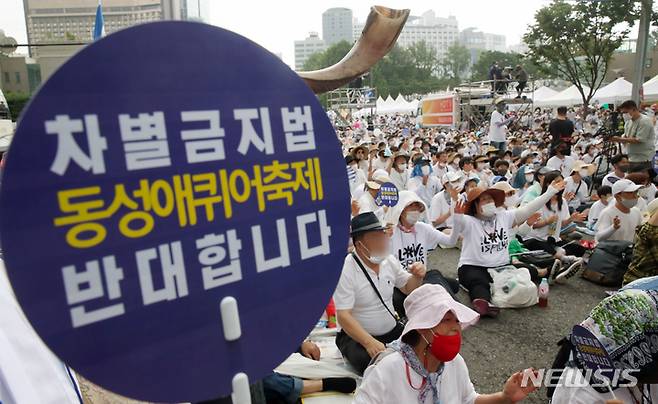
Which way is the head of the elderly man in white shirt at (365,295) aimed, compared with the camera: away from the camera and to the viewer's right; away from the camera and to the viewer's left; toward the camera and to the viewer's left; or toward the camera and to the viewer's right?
toward the camera and to the viewer's right

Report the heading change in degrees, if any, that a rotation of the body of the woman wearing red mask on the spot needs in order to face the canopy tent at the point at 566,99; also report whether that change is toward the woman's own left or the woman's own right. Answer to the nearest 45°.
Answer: approximately 135° to the woman's own left

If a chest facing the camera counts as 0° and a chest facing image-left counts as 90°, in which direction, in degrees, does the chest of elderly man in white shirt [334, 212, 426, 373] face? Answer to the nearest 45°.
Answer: approximately 315°

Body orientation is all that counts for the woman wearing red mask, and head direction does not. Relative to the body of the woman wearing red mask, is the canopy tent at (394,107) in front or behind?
behind

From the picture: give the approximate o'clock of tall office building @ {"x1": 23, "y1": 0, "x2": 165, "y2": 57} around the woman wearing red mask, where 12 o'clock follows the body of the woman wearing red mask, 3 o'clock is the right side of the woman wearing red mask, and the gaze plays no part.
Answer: The tall office building is roughly at 6 o'clock from the woman wearing red mask.

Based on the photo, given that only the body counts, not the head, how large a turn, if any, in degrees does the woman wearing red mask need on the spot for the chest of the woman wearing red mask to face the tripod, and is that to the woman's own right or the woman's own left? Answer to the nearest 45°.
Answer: approximately 135° to the woman's own left

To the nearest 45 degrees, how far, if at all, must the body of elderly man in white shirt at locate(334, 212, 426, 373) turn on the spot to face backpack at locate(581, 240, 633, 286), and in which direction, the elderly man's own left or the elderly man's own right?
approximately 90° to the elderly man's own left
